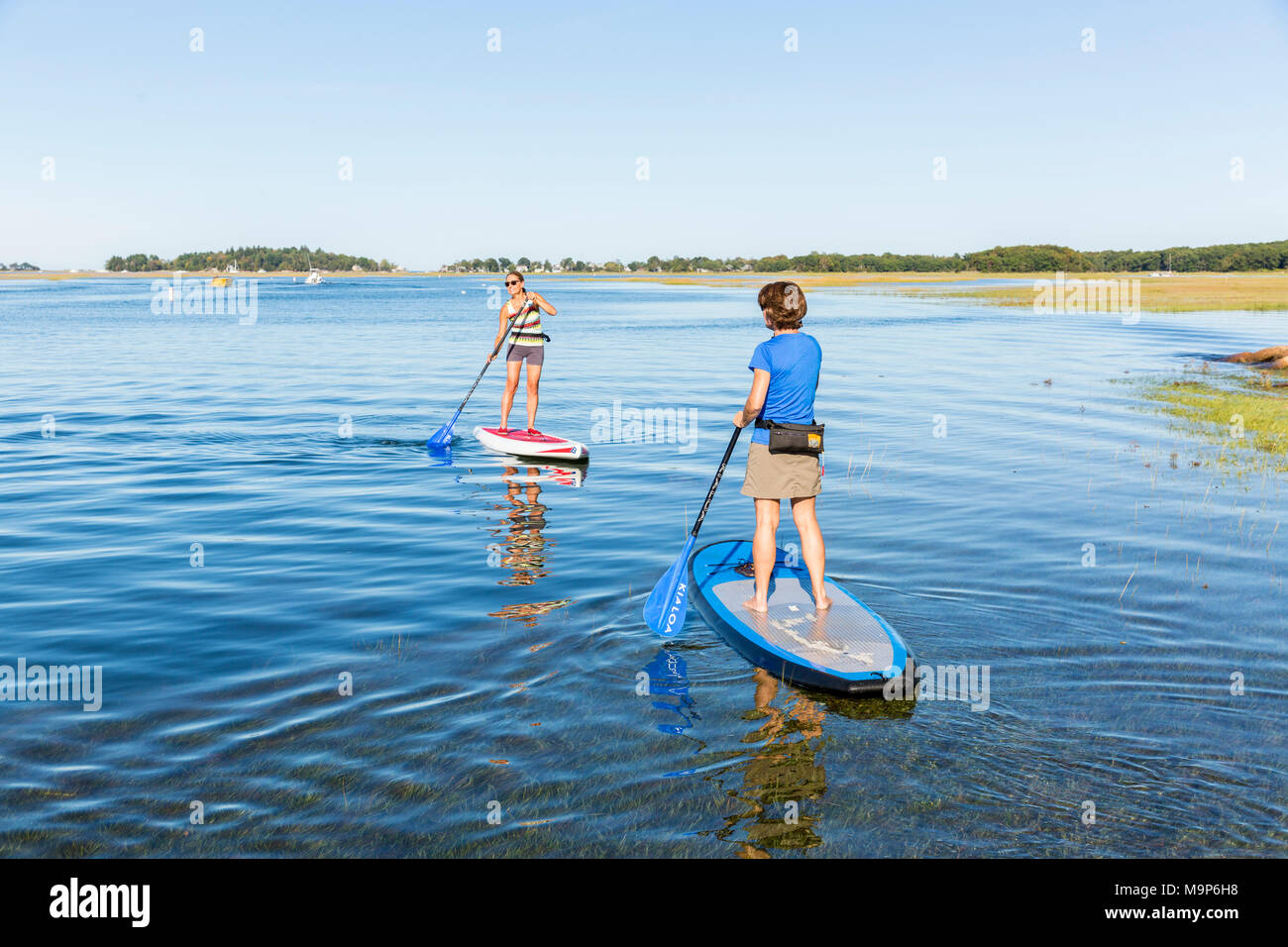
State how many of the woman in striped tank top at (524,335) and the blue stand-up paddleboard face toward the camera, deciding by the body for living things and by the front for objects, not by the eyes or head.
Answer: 1

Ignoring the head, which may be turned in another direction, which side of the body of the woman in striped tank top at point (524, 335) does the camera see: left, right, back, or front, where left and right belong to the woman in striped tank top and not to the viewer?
front

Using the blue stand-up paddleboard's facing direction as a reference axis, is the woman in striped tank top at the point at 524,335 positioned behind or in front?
in front

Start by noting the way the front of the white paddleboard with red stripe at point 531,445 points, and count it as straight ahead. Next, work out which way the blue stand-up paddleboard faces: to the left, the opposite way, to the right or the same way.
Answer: the opposite way

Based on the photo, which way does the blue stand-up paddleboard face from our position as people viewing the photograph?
facing away from the viewer and to the left of the viewer

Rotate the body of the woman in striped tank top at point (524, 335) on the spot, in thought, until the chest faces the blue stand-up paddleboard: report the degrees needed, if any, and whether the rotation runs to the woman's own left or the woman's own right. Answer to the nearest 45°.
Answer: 0° — they already face it

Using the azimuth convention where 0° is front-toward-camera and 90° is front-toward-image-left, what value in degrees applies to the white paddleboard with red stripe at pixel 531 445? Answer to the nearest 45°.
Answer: approximately 315°

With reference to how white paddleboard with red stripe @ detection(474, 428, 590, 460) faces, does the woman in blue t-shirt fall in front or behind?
in front

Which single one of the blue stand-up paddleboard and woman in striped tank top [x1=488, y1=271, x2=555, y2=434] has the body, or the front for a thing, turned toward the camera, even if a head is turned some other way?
the woman in striped tank top
